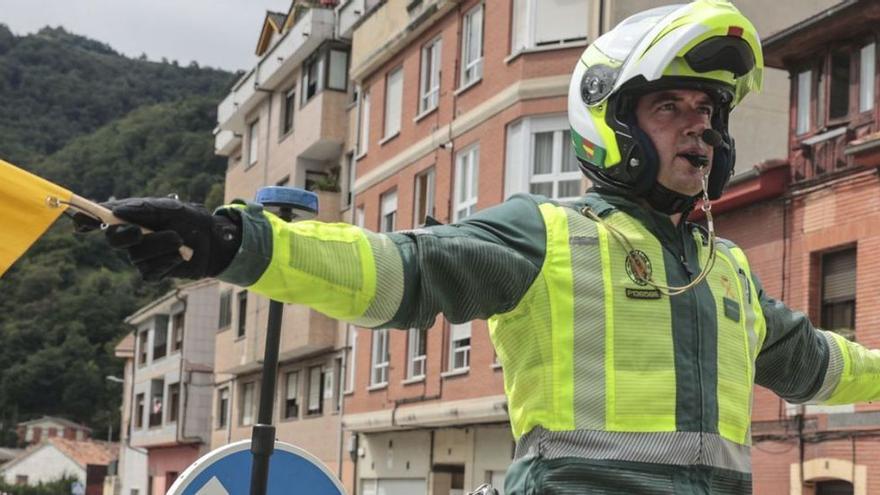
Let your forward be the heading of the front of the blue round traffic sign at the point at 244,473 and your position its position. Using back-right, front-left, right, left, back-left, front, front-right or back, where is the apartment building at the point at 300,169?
back

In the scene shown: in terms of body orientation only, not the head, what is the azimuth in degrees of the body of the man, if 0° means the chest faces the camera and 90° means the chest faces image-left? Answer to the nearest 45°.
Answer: approximately 315°

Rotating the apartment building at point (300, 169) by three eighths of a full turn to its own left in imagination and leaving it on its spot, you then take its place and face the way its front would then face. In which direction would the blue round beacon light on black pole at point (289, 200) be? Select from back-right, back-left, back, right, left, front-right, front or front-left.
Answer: right

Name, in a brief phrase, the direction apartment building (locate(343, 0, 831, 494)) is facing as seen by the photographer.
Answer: facing the viewer and to the left of the viewer

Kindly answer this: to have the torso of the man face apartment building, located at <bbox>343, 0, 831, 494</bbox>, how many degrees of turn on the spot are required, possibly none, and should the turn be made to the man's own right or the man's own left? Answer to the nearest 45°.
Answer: approximately 135° to the man's own left

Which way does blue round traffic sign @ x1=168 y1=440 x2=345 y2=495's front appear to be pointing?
toward the camera
